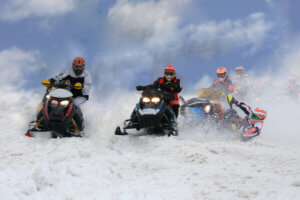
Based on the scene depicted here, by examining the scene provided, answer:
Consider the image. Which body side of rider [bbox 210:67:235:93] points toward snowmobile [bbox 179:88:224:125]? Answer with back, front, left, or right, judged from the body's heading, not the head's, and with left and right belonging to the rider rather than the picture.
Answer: front

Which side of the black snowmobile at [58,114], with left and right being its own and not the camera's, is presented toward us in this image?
front

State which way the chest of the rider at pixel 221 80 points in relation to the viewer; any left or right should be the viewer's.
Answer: facing the viewer

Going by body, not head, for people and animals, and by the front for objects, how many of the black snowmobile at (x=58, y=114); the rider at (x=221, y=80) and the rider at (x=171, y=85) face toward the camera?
3

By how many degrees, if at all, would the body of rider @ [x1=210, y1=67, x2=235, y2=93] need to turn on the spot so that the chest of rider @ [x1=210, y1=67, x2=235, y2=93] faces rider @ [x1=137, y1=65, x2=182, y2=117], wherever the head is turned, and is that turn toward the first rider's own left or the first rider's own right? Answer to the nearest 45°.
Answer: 0° — they already face them

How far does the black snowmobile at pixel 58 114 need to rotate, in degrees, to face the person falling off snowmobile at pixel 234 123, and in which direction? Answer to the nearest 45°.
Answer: approximately 90° to its left

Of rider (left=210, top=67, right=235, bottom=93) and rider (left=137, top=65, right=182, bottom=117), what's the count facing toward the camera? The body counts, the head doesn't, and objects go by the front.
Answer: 2

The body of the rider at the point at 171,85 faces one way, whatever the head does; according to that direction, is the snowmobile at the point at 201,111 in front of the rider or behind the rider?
behind

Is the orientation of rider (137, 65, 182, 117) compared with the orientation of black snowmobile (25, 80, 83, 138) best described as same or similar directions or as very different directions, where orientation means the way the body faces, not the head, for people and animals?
same or similar directions

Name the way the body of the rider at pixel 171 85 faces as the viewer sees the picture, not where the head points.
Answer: toward the camera

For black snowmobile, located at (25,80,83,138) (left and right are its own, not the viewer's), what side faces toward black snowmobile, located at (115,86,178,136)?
left
